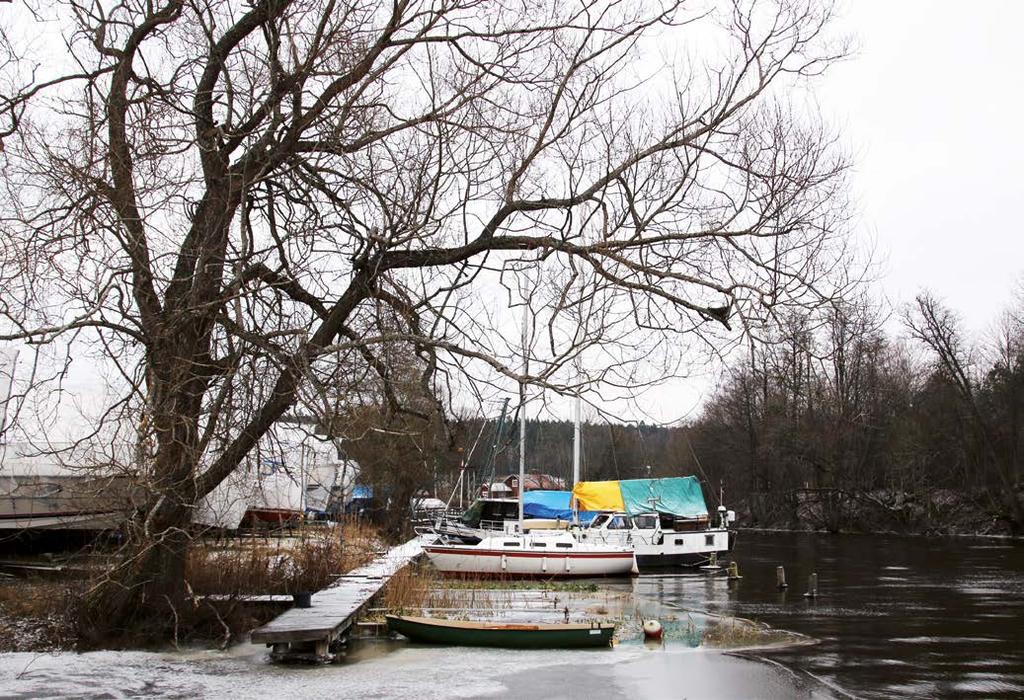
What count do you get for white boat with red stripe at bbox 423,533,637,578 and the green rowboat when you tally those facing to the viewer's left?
2

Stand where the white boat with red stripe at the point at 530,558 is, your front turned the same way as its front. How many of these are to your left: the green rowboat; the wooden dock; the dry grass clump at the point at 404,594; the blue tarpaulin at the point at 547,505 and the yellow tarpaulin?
3

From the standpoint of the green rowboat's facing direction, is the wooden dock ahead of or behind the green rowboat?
ahead

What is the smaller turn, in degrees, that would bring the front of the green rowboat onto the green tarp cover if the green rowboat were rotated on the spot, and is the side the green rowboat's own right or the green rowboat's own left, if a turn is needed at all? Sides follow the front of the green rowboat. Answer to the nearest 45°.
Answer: approximately 90° to the green rowboat's own right

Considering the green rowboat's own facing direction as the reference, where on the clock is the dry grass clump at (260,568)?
The dry grass clump is roughly at 1 o'clock from the green rowboat.

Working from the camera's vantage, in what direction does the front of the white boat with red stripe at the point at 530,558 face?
facing to the left of the viewer

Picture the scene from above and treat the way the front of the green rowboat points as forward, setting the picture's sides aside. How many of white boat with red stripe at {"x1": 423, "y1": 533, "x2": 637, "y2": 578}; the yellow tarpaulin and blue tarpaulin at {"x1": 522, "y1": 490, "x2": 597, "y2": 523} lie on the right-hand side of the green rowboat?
3

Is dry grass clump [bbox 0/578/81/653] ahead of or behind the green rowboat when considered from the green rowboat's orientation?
ahead

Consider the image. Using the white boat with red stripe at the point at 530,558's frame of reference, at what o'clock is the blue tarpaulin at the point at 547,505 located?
The blue tarpaulin is roughly at 3 o'clock from the white boat with red stripe.

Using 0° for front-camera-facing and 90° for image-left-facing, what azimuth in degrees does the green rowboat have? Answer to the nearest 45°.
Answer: approximately 90°
